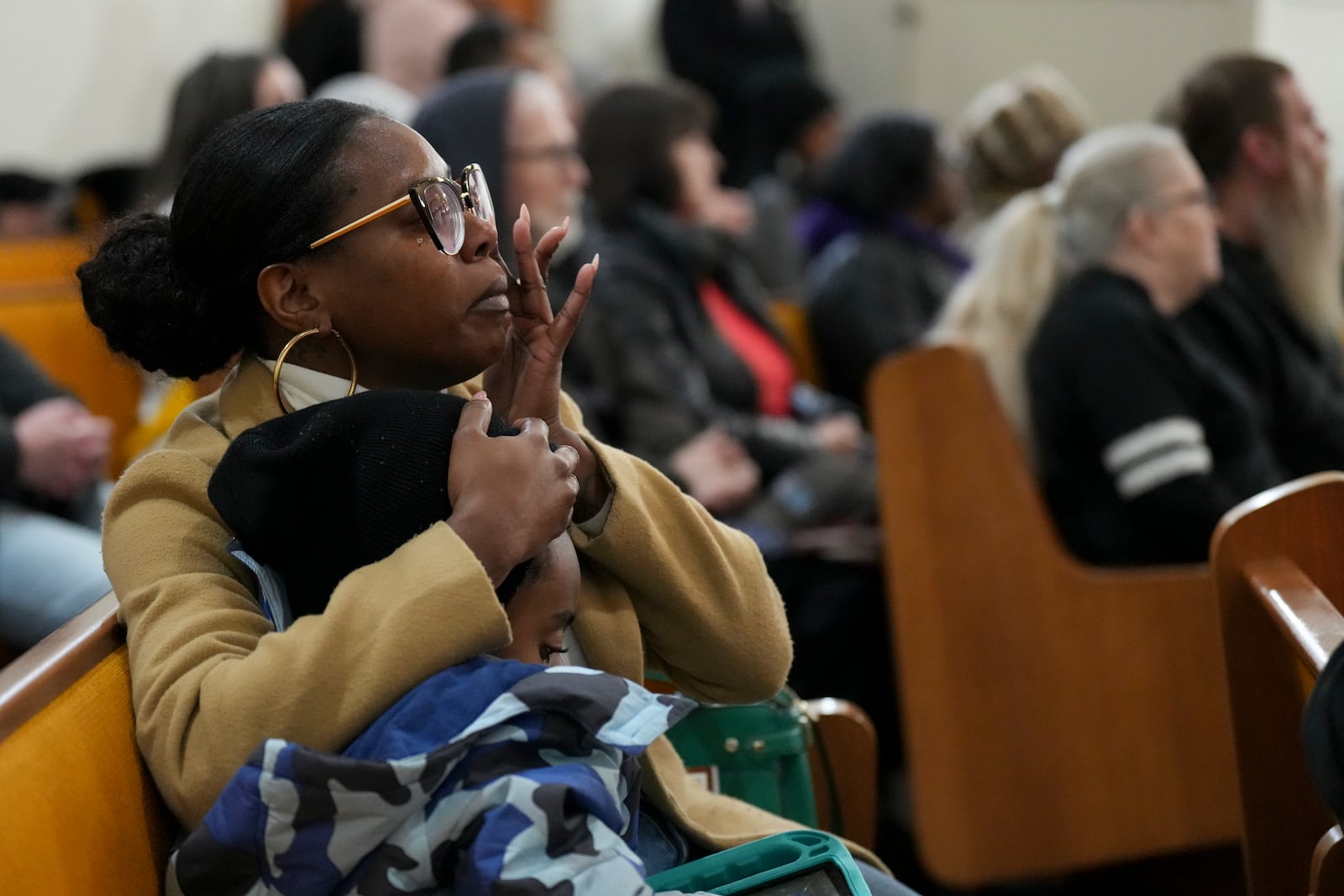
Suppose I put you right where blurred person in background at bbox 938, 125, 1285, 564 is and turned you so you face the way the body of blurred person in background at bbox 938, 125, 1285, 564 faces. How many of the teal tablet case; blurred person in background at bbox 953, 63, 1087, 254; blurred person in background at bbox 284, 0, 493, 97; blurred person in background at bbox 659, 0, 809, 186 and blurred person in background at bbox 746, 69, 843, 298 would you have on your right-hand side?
1

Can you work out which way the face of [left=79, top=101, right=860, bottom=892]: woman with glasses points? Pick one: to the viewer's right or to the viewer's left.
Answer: to the viewer's right

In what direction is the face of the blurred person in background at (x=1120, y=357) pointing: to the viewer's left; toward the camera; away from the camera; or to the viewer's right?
to the viewer's right

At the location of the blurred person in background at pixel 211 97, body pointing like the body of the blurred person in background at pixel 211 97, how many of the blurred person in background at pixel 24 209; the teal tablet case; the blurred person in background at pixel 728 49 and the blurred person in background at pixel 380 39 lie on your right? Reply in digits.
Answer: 1

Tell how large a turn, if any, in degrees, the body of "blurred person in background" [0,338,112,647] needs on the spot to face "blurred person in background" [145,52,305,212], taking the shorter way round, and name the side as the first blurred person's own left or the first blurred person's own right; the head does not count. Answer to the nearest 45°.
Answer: approximately 45° to the first blurred person's own left

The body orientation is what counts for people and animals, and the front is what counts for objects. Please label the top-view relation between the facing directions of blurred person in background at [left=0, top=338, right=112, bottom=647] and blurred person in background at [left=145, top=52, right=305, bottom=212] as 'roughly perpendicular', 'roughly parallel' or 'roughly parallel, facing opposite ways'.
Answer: roughly parallel

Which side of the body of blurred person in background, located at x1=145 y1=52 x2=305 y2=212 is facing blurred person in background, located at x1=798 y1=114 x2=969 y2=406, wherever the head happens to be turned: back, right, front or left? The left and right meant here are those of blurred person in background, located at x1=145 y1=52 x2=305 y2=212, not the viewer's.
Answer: front

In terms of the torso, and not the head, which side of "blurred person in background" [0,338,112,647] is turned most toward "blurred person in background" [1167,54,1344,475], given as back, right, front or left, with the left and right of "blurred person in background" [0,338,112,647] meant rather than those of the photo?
front

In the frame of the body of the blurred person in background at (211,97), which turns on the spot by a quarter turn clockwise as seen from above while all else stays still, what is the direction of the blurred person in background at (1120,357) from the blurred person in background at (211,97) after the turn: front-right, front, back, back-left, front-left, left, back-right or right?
front-left

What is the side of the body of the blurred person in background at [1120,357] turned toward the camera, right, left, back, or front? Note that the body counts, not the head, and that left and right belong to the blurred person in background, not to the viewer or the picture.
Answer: right

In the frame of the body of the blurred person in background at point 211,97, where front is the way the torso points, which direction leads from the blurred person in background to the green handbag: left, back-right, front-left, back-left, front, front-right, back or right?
right

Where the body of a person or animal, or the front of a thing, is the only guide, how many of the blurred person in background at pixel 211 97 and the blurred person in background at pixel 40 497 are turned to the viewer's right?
2

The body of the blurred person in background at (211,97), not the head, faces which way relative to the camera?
to the viewer's right

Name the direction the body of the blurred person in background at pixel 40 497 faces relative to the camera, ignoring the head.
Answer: to the viewer's right

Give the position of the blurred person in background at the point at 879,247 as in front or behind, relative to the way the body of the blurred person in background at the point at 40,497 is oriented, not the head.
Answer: in front
